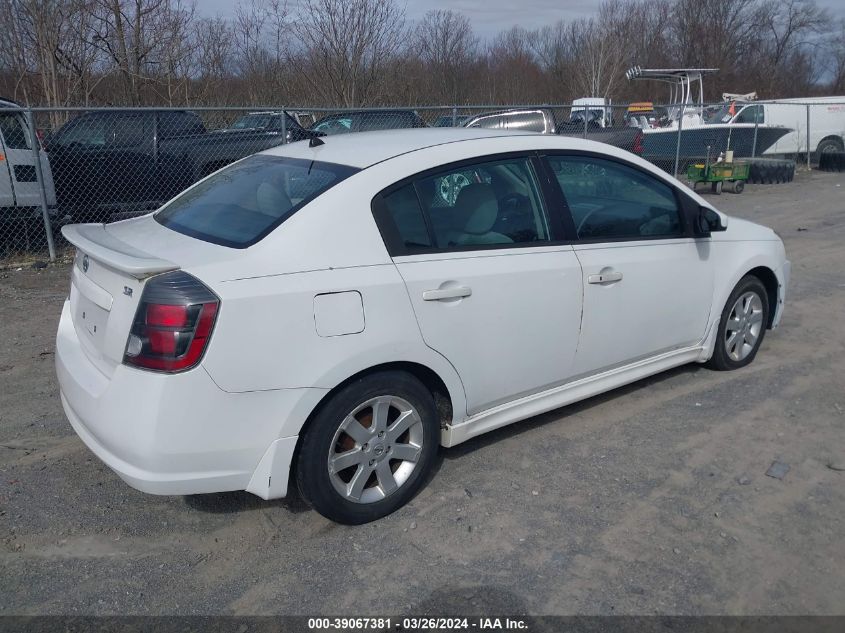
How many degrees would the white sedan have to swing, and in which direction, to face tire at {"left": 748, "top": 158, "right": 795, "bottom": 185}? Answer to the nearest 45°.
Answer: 0° — it already faces it

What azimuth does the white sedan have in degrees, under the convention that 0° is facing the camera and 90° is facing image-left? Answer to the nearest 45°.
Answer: approximately 225°

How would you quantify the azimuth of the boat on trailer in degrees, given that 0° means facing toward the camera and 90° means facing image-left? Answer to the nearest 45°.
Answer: approximately 270°

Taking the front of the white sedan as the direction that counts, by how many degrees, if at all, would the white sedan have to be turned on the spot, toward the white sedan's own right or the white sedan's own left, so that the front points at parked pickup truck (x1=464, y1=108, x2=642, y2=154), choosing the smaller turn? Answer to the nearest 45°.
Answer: approximately 45° to the white sedan's own left

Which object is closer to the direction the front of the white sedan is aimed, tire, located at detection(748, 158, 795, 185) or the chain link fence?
the tire

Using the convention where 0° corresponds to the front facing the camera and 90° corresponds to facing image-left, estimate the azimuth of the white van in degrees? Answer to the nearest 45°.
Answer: approximately 90°

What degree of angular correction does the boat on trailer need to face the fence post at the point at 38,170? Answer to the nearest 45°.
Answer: approximately 135° to its right

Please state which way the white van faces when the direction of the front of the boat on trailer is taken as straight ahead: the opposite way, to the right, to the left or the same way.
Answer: the opposite way

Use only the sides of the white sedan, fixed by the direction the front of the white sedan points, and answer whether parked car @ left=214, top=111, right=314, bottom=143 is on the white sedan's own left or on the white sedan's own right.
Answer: on the white sedan's own left

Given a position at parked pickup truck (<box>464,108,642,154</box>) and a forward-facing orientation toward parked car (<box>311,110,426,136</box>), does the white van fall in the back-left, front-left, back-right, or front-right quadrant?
back-right
